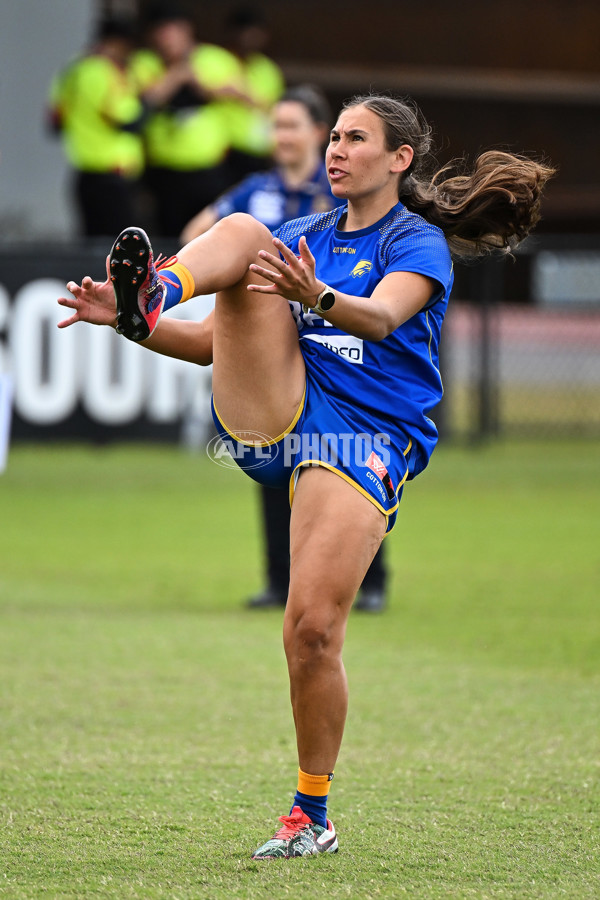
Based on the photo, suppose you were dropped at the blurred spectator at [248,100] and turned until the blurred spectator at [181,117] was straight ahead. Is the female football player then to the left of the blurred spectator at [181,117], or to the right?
left

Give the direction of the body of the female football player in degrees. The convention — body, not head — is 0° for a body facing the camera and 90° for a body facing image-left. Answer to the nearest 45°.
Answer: approximately 45°

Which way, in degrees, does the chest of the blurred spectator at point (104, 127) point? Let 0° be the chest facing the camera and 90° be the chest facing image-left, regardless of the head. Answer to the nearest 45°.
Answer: approximately 315°

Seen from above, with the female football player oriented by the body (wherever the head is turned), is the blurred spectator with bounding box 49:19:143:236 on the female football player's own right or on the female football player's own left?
on the female football player's own right

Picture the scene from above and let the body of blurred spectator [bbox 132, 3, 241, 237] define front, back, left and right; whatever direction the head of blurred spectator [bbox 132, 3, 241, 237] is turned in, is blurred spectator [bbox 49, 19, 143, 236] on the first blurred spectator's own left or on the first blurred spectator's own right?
on the first blurred spectator's own right

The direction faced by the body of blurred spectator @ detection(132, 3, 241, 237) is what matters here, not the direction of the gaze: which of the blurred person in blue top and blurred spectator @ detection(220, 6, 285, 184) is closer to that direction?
the blurred person in blue top

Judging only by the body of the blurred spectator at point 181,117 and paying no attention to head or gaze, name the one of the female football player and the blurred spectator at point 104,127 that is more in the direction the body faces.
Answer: the female football player

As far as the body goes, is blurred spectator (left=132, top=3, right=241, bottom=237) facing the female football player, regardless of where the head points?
yes

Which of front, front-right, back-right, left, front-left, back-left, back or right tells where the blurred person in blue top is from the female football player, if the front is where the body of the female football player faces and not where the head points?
back-right

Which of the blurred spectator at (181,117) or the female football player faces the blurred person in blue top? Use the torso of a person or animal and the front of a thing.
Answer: the blurred spectator

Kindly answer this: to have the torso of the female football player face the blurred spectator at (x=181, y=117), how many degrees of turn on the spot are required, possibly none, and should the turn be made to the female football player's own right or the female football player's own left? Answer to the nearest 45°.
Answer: approximately 135° to the female football player's own right

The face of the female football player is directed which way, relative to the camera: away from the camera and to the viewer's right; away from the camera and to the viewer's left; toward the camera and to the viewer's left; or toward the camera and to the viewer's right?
toward the camera and to the viewer's left

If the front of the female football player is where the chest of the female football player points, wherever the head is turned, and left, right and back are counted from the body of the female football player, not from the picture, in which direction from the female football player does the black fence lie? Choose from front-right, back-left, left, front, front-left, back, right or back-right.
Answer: back-right

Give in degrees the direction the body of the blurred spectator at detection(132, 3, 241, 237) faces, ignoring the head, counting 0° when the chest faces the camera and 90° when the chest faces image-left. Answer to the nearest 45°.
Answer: approximately 0°
